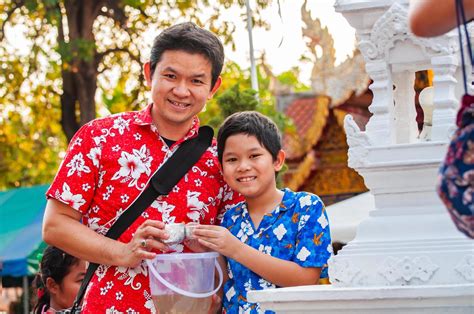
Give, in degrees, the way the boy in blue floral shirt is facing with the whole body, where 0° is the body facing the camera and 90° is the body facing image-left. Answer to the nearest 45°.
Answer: approximately 45°

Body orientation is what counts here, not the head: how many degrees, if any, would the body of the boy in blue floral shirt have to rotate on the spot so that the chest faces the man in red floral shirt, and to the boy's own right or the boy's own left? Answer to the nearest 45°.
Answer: approximately 45° to the boy's own right

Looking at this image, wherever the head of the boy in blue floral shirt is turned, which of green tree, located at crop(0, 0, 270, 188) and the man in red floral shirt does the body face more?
the man in red floral shirt

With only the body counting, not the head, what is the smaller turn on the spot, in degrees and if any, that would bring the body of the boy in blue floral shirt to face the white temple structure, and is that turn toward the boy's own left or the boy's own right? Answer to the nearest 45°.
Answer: approximately 135° to the boy's own left

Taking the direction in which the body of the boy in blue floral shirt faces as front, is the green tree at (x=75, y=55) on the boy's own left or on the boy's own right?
on the boy's own right

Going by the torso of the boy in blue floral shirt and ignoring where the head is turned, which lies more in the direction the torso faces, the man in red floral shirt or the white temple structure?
the man in red floral shirt
